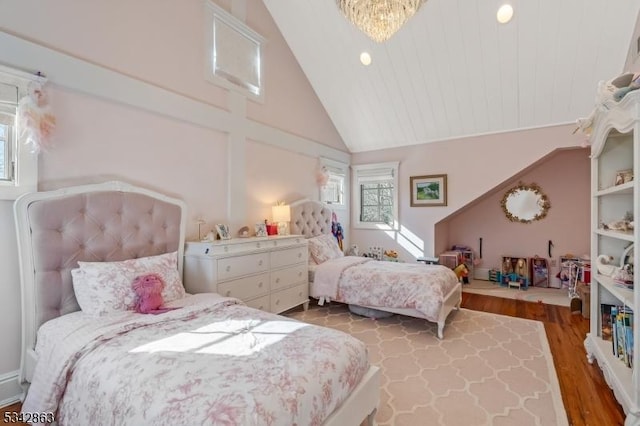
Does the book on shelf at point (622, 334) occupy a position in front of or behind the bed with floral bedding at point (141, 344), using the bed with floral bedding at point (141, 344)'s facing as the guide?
in front

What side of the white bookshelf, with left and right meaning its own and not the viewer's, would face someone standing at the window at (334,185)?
front

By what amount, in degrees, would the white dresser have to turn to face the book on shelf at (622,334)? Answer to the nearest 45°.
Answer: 0° — it already faces it

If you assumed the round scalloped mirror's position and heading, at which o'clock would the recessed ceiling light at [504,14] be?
The recessed ceiling light is roughly at 12 o'clock from the round scalloped mirror.

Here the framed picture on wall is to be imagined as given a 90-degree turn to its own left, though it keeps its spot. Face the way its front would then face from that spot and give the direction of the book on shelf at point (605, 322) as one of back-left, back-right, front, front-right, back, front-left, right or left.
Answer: front-right

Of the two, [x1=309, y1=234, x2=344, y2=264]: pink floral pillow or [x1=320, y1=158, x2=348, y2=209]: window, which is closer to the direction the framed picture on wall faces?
the pink floral pillow

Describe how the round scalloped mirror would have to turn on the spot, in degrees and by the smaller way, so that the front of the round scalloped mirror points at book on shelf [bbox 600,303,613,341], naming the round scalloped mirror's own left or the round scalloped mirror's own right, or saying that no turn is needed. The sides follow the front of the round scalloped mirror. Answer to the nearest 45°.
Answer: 0° — it already faces it

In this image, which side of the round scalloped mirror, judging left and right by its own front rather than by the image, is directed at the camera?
front

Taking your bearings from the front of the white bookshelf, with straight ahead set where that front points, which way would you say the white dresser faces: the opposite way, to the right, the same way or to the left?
the opposite way

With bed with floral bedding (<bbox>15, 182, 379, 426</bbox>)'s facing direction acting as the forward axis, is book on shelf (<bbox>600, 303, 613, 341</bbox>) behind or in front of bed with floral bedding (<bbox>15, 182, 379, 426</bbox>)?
in front

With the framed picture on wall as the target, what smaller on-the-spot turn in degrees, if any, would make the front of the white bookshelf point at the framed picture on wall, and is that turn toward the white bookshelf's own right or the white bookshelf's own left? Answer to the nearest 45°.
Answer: approximately 45° to the white bookshelf's own right

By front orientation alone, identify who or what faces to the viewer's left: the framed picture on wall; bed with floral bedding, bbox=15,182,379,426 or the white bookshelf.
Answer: the white bookshelf

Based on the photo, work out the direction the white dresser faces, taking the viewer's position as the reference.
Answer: facing the viewer and to the right of the viewer

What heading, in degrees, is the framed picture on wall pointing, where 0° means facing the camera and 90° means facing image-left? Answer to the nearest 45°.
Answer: approximately 0°

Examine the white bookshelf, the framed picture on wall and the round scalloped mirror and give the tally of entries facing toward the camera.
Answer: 2

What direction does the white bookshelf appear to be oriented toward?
to the viewer's left
